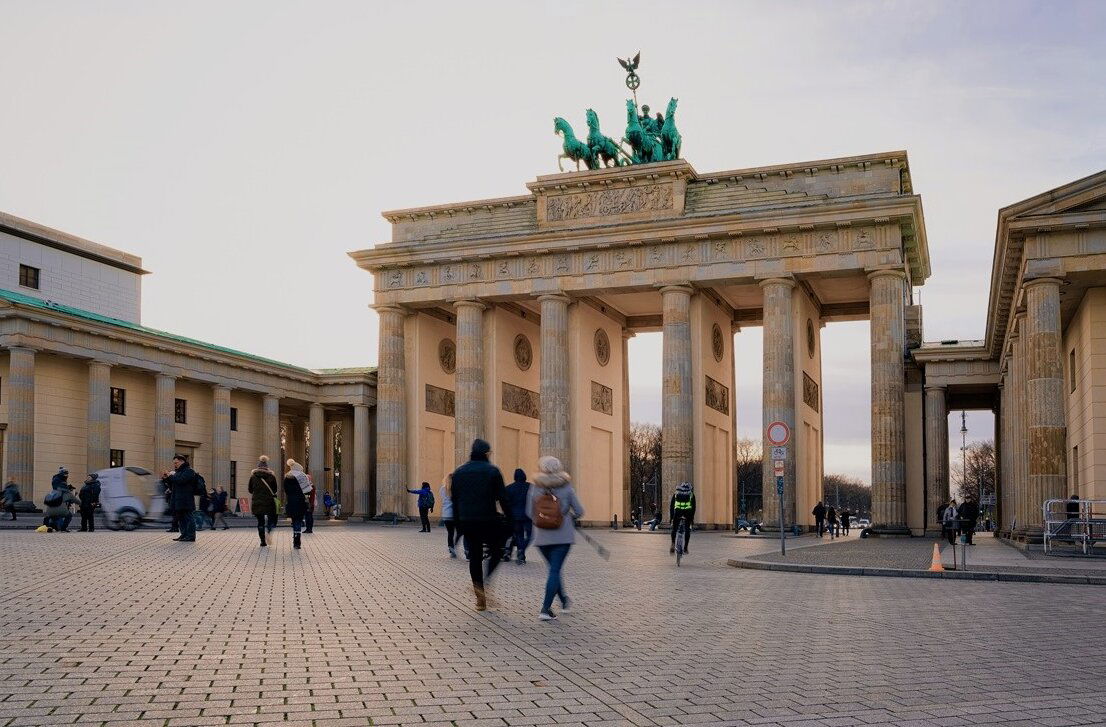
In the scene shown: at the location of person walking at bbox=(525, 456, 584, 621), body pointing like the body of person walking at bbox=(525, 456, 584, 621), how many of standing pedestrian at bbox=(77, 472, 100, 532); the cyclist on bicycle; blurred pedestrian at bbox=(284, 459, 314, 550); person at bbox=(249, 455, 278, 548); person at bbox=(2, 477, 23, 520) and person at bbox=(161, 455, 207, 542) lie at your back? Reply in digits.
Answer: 0

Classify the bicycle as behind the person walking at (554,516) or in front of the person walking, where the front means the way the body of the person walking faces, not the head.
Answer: in front

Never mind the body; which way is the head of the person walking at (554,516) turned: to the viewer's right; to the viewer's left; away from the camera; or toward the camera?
away from the camera

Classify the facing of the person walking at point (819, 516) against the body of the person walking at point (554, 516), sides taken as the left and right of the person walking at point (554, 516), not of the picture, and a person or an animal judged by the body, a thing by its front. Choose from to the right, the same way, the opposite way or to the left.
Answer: the same way

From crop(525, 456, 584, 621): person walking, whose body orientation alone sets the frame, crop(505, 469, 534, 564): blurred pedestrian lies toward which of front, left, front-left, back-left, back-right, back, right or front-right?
front

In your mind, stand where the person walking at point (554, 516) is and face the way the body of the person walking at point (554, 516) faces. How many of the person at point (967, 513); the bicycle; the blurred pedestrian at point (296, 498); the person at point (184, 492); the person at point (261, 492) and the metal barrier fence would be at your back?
0

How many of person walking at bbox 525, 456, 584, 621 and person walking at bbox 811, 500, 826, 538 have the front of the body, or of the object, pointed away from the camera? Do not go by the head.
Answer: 2

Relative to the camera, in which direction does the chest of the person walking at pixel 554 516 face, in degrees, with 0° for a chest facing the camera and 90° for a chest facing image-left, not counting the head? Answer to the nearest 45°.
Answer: approximately 180°

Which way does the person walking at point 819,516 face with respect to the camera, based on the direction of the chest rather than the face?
away from the camera

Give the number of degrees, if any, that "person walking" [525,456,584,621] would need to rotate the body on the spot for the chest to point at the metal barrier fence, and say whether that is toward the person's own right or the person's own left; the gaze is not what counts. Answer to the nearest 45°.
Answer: approximately 45° to the person's own right
